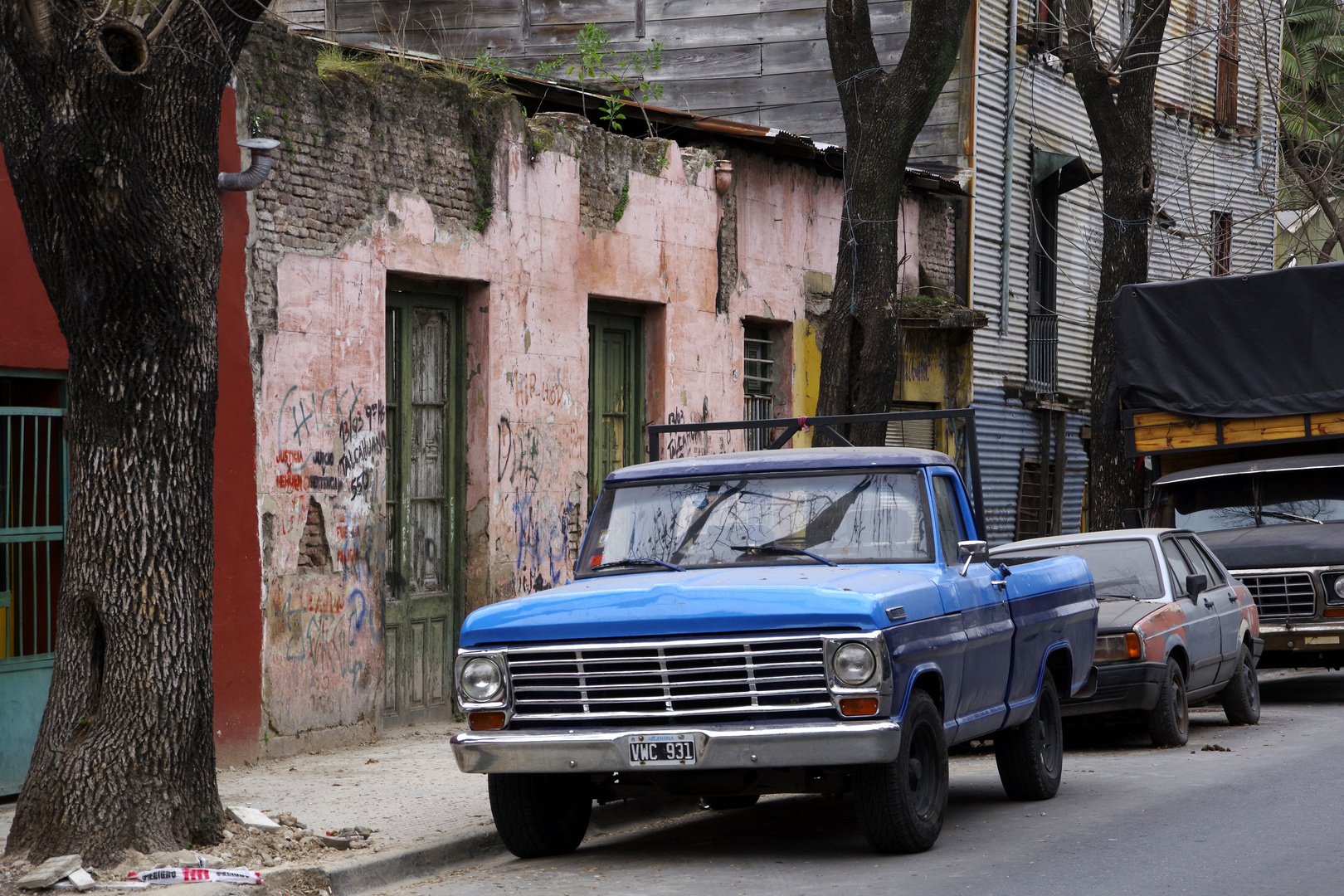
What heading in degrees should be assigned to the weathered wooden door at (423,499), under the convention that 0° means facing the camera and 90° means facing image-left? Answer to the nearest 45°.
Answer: approximately 315°

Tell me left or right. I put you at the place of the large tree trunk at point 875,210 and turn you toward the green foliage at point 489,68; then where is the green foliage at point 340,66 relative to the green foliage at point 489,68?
left

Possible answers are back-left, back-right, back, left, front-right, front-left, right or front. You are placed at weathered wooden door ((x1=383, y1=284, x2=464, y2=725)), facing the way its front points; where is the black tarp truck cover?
front-left

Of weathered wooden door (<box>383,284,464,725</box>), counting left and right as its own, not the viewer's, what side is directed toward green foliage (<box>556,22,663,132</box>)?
left

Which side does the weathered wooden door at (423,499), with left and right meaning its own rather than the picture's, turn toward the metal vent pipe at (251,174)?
right

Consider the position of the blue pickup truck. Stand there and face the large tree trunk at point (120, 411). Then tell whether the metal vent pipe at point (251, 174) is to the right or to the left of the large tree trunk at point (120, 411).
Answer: right

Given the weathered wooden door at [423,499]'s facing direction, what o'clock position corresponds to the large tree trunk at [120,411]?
The large tree trunk is roughly at 2 o'clock from the weathered wooden door.
